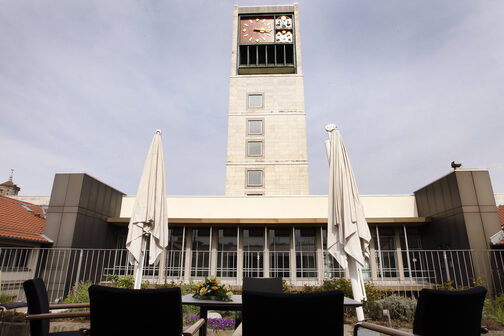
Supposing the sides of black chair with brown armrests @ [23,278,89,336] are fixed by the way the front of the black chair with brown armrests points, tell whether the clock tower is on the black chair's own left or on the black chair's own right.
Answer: on the black chair's own left

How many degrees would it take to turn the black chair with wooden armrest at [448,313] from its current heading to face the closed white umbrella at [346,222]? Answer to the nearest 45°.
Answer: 0° — it already faces it

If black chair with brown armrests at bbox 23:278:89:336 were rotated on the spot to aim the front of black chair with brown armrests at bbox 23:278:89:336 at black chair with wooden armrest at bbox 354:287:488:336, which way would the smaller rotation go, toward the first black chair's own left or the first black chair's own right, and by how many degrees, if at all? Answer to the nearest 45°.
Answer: approximately 45° to the first black chair's own right

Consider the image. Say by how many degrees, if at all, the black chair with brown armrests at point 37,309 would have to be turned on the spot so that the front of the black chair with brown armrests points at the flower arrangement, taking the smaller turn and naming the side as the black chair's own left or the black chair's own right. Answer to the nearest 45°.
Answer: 0° — it already faces it

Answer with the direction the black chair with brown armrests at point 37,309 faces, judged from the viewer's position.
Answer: facing to the right of the viewer

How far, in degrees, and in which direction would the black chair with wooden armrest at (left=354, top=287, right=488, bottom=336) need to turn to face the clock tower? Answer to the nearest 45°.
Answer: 0° — it already faces it

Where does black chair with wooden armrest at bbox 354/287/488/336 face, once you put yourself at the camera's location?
facing away from the viewer and to the left of the viewer

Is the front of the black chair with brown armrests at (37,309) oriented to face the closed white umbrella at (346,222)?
yes

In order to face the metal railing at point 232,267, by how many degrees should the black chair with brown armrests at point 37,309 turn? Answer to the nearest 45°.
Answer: approximately 45° to its left

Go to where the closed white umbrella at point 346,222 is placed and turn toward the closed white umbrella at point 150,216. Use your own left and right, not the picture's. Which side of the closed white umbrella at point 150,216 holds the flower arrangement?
left

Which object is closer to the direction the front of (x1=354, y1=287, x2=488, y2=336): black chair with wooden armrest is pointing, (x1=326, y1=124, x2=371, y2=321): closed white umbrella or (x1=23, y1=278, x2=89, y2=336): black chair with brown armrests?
the closed white umbrella

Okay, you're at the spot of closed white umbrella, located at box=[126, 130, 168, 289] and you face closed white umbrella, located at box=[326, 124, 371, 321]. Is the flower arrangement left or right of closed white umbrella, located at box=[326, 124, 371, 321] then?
right
